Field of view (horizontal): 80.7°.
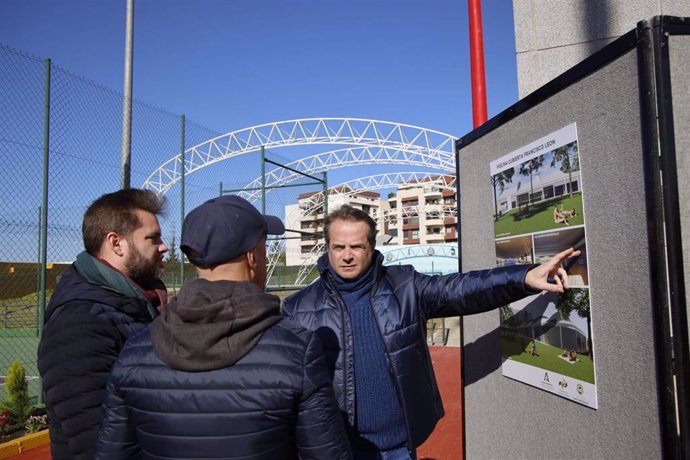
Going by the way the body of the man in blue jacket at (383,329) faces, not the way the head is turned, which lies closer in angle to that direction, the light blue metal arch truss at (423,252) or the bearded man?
the bearded man

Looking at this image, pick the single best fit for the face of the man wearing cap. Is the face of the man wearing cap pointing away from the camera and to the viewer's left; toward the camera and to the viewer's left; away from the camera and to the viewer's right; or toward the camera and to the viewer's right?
away from the camera and to the viewer's right

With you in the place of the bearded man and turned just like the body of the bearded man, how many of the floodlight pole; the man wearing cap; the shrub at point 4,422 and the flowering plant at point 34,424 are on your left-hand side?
3

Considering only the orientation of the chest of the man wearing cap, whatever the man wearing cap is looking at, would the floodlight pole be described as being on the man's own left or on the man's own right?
on the man's own left

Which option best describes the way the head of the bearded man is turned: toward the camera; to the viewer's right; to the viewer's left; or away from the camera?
to the viewer's right

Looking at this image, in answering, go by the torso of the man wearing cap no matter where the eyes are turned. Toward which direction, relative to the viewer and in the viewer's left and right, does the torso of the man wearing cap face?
facing away from the viewer and to the right of the viewer

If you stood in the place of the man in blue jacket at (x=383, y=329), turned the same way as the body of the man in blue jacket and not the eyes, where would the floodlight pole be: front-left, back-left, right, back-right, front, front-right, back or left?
back-right

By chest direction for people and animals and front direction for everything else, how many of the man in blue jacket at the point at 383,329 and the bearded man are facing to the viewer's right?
1

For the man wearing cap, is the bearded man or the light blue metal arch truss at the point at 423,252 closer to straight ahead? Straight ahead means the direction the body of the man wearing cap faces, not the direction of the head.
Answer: the light blue metal arch truss

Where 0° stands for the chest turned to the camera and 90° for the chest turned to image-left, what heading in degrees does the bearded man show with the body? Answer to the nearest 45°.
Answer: approximately 270°

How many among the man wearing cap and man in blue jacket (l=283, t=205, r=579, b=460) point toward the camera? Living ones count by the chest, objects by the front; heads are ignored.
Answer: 1
